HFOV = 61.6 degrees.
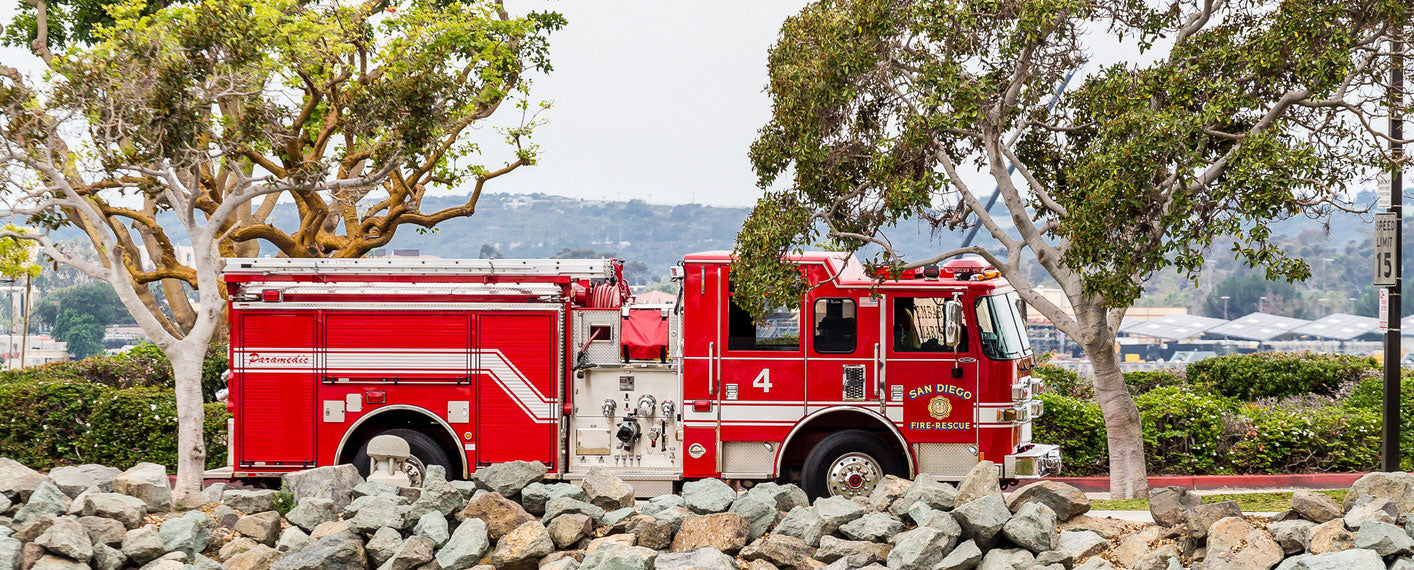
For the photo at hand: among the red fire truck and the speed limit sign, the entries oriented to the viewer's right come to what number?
1

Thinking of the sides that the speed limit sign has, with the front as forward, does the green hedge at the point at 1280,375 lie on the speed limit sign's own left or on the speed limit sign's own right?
on the speed limit sign's own right

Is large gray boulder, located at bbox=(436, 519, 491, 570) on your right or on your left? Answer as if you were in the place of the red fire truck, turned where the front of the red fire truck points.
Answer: on your right

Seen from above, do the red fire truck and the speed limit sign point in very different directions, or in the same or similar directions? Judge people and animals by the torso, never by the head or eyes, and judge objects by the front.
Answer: very different directions

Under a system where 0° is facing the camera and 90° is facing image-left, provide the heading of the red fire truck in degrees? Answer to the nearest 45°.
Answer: approximately 270°

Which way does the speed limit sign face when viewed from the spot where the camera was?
facing the viewer and to the left of the viewer

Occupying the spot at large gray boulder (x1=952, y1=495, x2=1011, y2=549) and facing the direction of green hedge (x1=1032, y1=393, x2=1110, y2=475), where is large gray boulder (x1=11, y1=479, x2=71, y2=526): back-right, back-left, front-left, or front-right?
back-left
